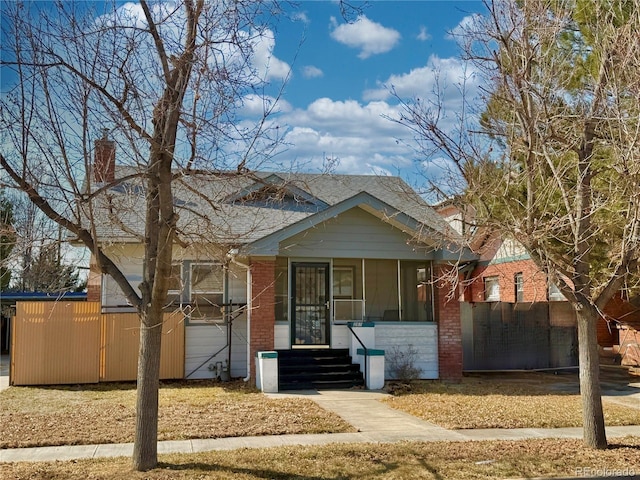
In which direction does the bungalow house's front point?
toward the camera

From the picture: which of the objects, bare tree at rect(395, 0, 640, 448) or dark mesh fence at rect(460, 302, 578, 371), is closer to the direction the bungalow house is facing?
the bare tree

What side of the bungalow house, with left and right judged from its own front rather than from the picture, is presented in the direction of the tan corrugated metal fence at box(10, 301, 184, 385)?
right

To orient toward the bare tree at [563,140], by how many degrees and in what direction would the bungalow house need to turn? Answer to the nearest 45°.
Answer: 0° — it already faces it

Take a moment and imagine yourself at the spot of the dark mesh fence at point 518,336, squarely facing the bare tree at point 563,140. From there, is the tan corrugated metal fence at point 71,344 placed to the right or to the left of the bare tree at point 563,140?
right

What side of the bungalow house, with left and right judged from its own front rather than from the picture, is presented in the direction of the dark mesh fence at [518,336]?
left

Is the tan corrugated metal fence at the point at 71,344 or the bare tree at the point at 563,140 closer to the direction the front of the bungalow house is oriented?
the bare tree
